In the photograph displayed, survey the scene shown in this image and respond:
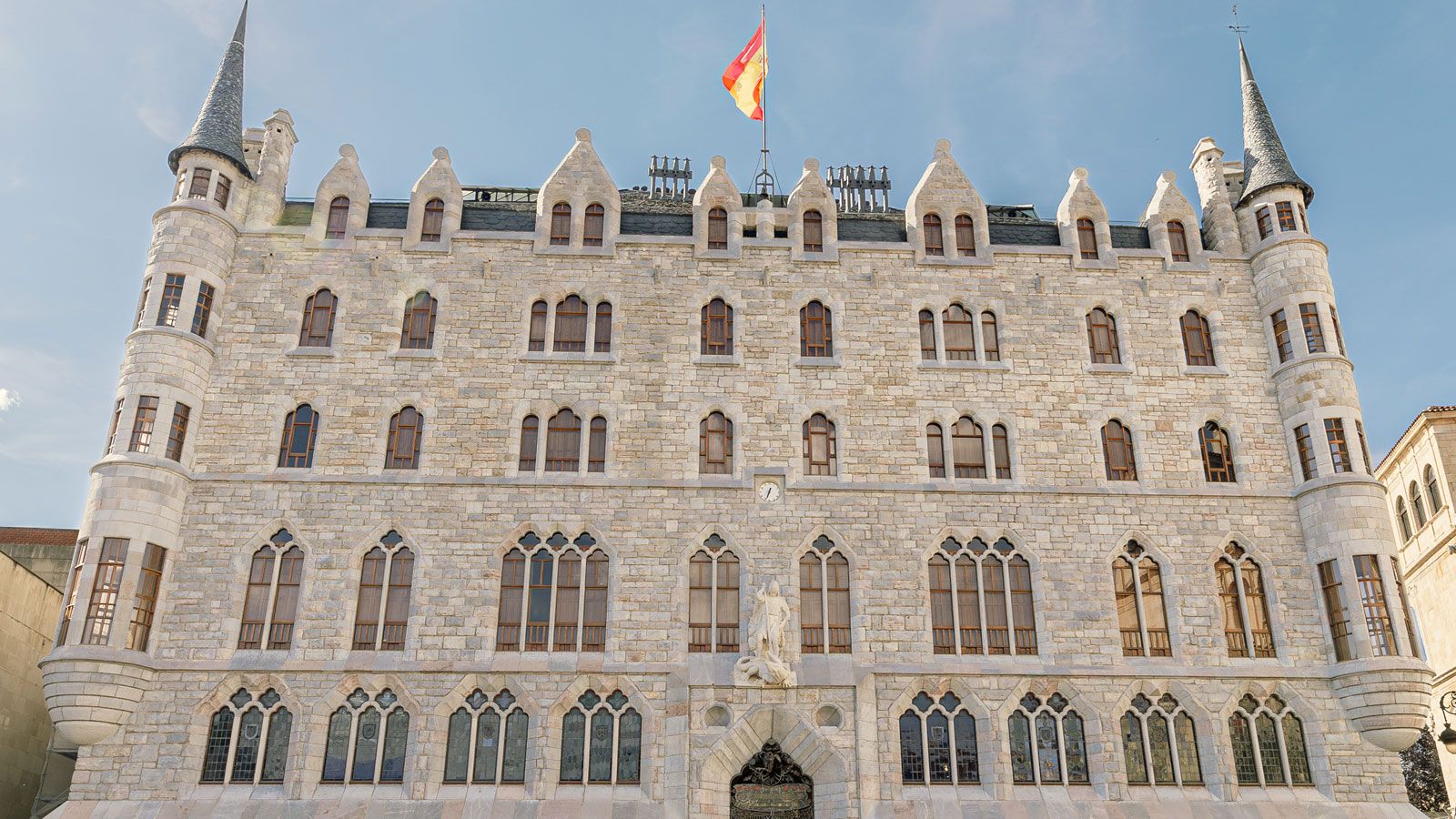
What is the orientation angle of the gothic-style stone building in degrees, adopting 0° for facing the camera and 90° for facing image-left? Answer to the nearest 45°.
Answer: approximately 0°
